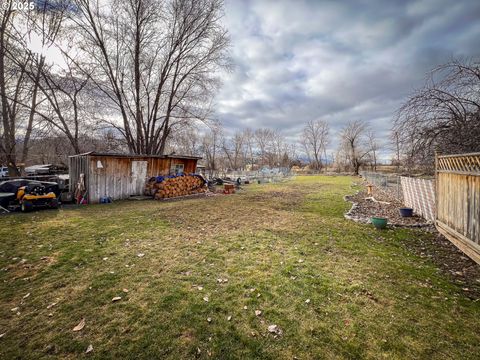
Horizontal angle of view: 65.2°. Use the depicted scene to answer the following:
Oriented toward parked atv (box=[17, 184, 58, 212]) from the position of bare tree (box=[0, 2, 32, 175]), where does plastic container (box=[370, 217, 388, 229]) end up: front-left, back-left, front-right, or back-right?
front-left

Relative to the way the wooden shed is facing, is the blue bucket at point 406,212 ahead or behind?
ahead

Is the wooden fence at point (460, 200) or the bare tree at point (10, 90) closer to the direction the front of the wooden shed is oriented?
the wooden fence

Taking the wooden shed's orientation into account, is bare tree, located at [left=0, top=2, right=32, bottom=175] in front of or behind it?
behind

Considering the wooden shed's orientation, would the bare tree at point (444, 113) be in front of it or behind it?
in front

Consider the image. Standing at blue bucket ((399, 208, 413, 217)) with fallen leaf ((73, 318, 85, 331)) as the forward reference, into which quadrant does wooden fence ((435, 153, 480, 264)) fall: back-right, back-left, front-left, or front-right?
front-left

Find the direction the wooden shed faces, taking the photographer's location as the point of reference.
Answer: facing the viewer and to the right of the viewer

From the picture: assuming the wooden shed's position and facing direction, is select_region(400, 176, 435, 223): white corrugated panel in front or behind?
in front

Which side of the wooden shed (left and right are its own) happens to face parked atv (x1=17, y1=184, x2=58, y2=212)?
right

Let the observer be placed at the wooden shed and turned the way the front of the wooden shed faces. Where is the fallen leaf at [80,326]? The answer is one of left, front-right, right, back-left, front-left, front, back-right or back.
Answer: front-right
